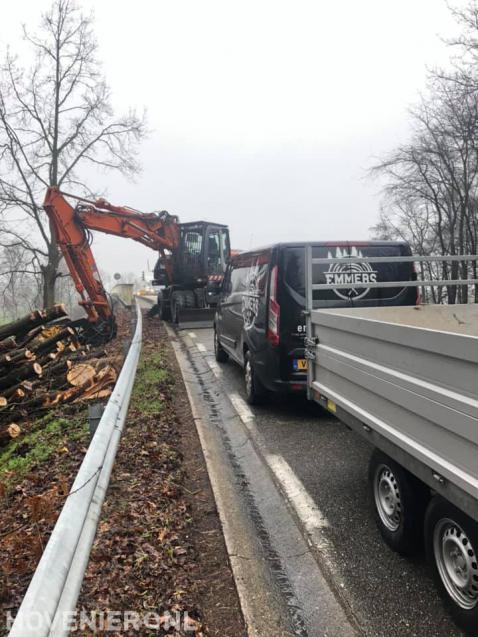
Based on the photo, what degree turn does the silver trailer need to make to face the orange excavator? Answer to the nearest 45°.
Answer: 0° — it already faces it

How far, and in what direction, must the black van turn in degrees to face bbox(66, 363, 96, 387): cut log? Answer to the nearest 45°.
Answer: approximately 90° to its left

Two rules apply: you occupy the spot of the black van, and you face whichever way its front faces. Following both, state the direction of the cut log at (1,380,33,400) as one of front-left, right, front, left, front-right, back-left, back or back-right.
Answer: left

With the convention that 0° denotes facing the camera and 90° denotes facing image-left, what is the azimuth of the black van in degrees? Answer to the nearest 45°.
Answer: approximately 180°

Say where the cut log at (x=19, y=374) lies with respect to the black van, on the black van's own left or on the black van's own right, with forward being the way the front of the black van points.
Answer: on the black van's own left

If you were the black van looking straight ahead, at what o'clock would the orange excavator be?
The orange excavator is roughly at 11 o'clock from the black van.

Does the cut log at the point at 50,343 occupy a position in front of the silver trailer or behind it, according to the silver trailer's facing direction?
in front

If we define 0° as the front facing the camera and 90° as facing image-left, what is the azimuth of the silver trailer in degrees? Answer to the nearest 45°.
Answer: approximately 135°

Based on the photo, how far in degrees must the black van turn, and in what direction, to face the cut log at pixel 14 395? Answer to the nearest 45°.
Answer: approximately 90° to its left

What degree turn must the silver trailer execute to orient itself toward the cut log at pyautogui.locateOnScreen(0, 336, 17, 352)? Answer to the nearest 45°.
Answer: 0° — it already faces it

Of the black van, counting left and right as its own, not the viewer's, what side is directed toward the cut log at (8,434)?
left

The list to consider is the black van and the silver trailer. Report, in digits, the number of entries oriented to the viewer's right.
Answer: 0
